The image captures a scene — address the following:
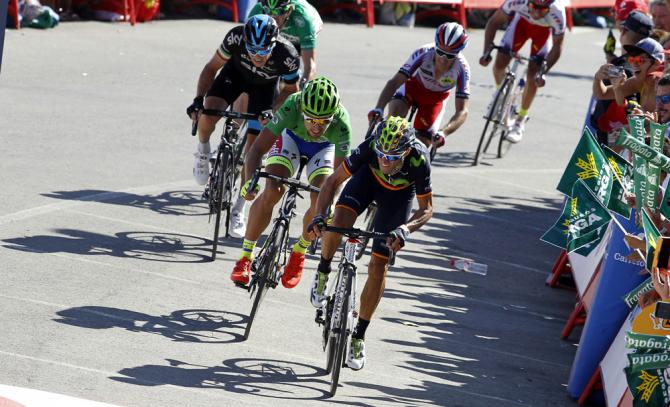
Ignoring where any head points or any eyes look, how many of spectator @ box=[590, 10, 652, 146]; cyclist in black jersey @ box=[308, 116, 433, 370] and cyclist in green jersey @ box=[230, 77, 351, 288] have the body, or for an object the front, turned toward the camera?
2

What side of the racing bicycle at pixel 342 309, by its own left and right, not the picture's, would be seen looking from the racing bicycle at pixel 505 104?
back

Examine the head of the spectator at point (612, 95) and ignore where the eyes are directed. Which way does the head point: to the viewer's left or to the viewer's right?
to the viewer's left

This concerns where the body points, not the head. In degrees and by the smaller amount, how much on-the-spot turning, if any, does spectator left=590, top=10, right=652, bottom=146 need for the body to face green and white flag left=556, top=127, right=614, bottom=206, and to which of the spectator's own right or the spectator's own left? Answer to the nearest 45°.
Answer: approximately 90° to the spectator's own left

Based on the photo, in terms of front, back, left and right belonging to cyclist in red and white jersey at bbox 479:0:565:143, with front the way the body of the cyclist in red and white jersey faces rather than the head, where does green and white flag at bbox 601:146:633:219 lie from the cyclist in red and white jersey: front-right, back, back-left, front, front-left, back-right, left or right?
front-left

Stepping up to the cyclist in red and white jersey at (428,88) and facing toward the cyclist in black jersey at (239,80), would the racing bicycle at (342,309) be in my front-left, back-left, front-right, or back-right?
front-left

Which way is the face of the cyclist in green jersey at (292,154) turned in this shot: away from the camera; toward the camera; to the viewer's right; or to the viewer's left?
toward the camera

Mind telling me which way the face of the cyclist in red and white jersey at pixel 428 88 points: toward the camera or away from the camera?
toward the camera

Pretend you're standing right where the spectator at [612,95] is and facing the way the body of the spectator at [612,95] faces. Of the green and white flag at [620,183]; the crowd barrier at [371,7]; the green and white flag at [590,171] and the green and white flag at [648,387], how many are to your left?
3

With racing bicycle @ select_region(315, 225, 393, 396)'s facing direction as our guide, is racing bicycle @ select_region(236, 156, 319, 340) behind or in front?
behind

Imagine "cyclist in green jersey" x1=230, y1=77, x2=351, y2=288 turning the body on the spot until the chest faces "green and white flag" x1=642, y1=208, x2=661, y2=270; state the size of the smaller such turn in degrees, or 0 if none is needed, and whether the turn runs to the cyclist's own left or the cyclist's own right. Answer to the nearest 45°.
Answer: approximately 45° to the cyclist's own left

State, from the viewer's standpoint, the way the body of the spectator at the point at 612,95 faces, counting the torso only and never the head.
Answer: to the viewer's left

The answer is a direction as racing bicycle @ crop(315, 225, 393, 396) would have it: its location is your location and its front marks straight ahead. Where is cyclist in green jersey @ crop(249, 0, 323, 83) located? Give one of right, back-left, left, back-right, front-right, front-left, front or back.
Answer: back

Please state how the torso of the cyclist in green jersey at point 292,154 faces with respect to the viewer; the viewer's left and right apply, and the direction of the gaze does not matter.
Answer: facing the viewer

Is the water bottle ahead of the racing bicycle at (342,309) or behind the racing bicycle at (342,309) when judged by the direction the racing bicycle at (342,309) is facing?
behind

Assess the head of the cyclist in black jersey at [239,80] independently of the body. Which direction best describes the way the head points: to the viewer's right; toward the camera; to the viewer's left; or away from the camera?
toward the camera

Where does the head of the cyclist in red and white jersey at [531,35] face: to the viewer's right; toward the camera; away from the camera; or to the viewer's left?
toward the camera

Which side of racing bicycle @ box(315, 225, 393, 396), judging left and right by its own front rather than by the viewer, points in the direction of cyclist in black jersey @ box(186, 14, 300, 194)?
back

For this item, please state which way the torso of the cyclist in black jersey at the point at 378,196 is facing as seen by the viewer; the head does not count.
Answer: toward the camera

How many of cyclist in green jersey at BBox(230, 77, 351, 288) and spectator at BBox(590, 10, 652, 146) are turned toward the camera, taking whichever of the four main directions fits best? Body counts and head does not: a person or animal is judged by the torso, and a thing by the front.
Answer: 1
